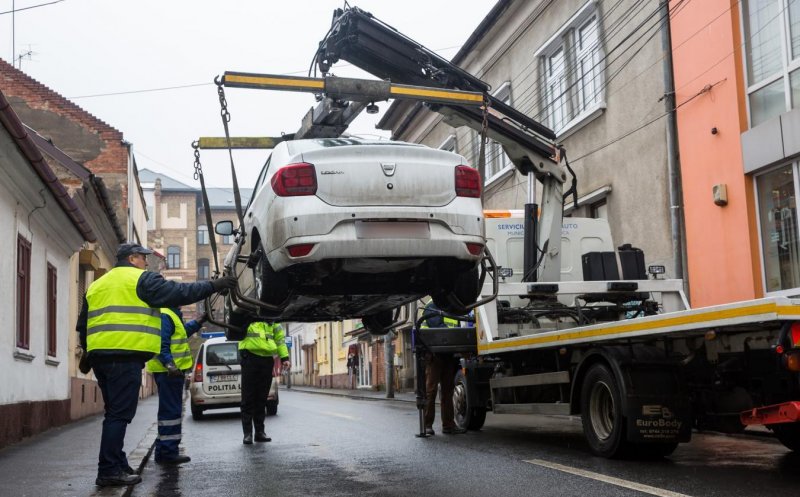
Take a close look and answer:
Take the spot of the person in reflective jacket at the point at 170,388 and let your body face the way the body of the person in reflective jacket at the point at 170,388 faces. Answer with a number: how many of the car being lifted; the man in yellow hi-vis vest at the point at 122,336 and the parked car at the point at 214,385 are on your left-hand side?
1

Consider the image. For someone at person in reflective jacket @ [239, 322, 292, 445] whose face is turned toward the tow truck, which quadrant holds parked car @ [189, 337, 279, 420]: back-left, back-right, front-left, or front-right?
back-left

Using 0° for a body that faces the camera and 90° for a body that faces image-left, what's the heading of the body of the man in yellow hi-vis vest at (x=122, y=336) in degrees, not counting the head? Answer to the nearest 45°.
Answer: approximately 225°

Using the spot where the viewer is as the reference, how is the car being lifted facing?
facing away from the viewer

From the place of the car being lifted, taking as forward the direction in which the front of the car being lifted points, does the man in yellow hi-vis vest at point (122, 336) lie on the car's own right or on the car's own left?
on the car's own left
